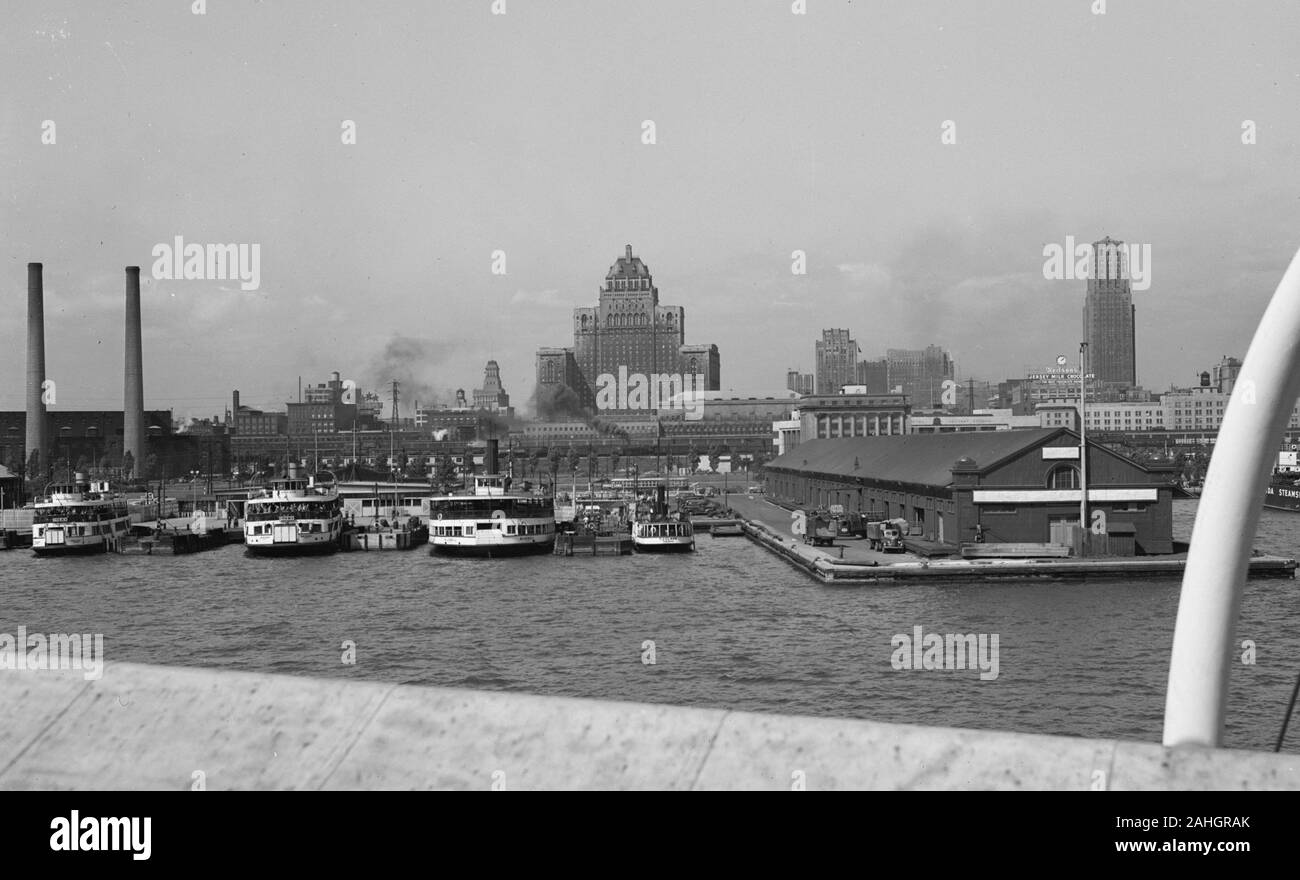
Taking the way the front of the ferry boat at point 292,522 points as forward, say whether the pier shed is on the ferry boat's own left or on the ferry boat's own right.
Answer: on the ferry boat's own left

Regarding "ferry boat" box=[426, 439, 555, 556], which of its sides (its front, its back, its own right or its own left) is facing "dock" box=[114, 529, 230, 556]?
right

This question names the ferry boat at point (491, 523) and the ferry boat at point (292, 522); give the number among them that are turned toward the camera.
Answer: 2

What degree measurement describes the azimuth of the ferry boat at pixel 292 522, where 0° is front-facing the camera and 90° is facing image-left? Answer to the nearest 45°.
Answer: approximately 0°

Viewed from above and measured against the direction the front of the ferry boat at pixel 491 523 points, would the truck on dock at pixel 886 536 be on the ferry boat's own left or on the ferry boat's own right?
on the ferry boat's own left

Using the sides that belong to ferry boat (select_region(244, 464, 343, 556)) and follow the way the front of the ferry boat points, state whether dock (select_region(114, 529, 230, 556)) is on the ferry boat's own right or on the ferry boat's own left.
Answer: on the ferry boat's own right

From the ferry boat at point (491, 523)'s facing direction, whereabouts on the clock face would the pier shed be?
The pier shed is roughly at 10 o'clock from the ferry boat.

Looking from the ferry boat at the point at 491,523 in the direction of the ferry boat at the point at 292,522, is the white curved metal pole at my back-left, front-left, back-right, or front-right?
back-left

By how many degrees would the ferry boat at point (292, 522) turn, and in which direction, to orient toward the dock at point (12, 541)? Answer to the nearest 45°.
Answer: approximately 135° to its right

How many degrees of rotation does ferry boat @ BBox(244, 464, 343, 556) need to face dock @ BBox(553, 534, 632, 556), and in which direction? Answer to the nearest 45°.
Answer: approximately 45° to its left
